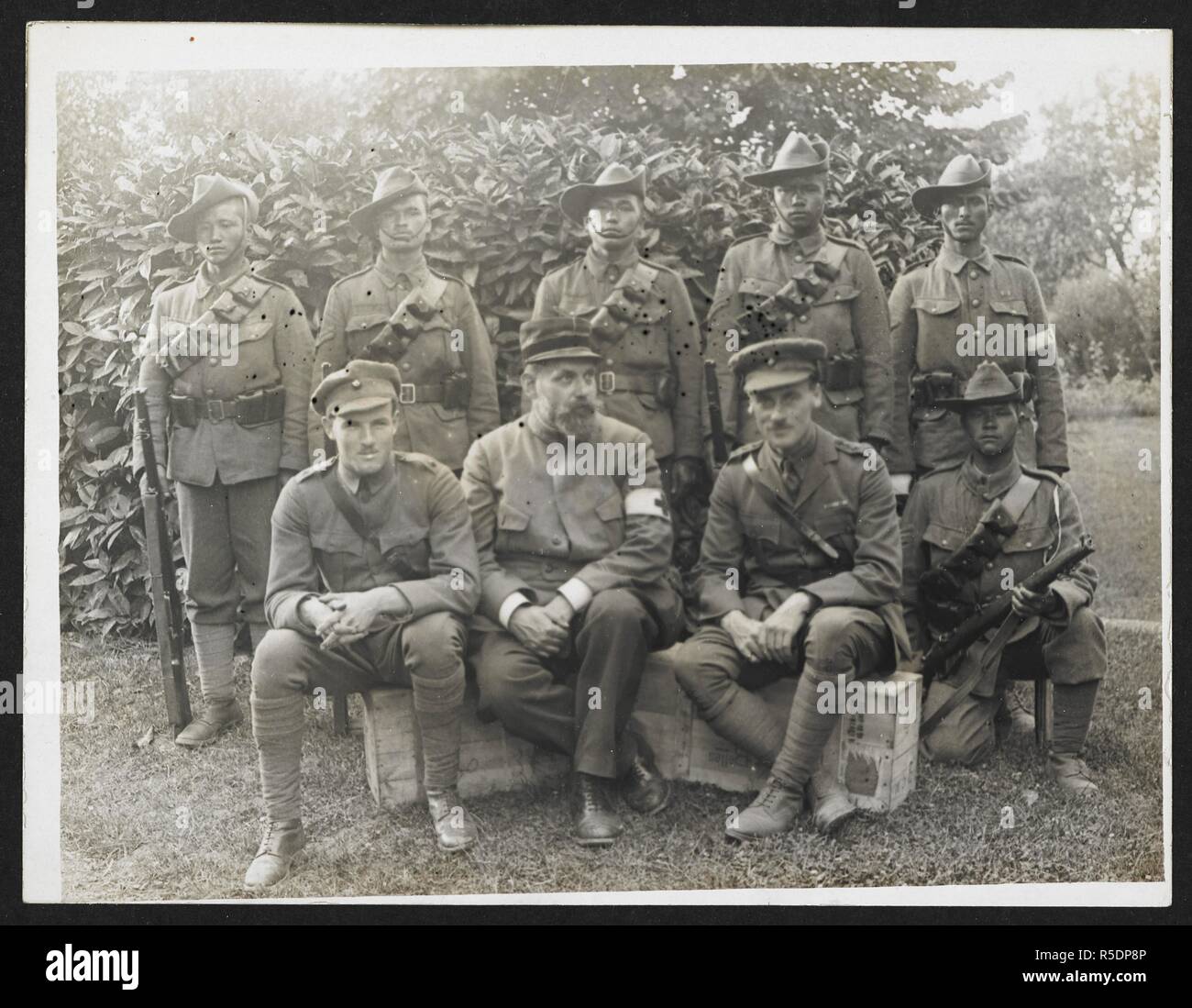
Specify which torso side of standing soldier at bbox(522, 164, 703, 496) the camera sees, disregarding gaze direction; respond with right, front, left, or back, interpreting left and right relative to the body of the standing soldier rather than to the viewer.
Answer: front

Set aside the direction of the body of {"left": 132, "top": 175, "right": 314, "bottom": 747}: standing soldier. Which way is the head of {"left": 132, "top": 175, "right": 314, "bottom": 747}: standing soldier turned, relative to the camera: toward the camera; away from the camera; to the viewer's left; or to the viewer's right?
toward the camera

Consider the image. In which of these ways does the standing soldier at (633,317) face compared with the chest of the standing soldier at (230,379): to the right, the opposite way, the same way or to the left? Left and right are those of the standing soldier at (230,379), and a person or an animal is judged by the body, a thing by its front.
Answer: the same way

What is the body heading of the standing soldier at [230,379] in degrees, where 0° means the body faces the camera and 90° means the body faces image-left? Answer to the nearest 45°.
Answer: approximately 0°
